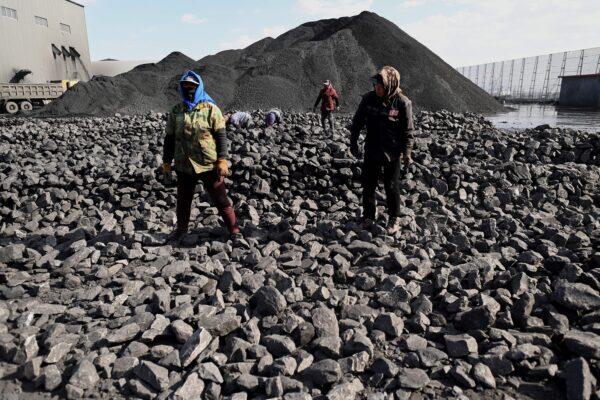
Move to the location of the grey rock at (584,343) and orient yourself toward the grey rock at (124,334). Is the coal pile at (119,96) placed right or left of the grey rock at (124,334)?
right

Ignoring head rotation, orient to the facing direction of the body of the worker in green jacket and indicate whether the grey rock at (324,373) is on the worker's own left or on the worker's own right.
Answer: on the worker's own left

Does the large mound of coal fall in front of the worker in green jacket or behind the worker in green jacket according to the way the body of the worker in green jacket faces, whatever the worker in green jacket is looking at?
behind

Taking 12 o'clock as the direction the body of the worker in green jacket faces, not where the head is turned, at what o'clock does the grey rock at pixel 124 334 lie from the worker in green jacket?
The grey rock is roughly at 11 o'clock from the worker in green jacket.

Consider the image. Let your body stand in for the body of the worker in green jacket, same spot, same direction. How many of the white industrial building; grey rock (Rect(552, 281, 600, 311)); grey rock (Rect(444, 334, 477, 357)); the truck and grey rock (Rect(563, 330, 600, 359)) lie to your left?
3

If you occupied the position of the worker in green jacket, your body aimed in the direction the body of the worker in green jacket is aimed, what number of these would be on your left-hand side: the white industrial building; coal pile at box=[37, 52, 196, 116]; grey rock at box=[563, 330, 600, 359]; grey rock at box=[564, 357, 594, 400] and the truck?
2

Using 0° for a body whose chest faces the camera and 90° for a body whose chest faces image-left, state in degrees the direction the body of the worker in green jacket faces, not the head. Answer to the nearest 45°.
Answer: approximately 45°

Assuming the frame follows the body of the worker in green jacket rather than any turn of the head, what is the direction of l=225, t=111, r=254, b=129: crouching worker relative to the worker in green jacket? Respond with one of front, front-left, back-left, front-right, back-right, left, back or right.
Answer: back-right

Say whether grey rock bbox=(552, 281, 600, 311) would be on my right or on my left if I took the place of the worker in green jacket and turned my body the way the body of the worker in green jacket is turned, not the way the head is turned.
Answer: on my left

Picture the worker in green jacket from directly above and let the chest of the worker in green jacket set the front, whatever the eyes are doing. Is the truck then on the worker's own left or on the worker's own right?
on the worker's own right

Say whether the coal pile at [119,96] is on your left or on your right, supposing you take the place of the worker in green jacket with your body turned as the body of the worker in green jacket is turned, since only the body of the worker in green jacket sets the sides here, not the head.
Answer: on your right

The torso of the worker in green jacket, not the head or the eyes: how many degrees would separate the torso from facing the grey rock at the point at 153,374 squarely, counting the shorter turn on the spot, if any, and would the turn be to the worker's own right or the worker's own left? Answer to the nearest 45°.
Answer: approximately 45° to the worker's own left

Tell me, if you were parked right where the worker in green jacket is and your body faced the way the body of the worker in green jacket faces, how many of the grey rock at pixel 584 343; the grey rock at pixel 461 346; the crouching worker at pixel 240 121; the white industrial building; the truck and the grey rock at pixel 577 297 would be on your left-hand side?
3
